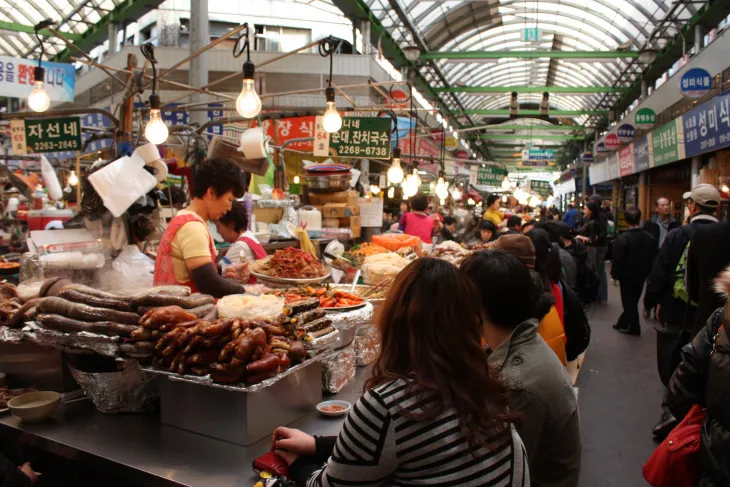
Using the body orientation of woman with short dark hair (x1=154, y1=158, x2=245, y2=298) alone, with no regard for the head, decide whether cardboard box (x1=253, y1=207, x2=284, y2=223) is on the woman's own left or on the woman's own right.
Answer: on the woman's own left

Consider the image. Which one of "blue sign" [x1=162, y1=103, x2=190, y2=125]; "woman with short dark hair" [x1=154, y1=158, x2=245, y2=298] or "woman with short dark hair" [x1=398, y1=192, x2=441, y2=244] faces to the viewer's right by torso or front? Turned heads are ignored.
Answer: "woman with short dark hair" [x1=154, y1=158, x2=245, y2=298]

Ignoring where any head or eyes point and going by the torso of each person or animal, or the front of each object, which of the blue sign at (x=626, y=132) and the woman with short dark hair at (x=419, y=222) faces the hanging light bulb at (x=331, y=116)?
the blue sign

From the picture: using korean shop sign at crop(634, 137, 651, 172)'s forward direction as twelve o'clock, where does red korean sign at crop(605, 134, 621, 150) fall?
The red korean sign is roughly at 4 o'clock from the korean shop sign.

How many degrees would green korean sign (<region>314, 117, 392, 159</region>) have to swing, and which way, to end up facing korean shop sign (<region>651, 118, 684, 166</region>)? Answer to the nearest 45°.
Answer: approximately 135° to its left

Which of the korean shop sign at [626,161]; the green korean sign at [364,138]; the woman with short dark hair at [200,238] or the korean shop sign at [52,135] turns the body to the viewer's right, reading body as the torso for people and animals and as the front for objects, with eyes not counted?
the woman with short dark hair

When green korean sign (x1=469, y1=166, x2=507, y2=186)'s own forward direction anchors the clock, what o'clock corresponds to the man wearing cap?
The man wearing cap is roughly at 12 o'clock from the green korean sign.

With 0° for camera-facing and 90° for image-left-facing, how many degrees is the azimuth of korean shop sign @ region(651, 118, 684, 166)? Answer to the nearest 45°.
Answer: approximately 45°
